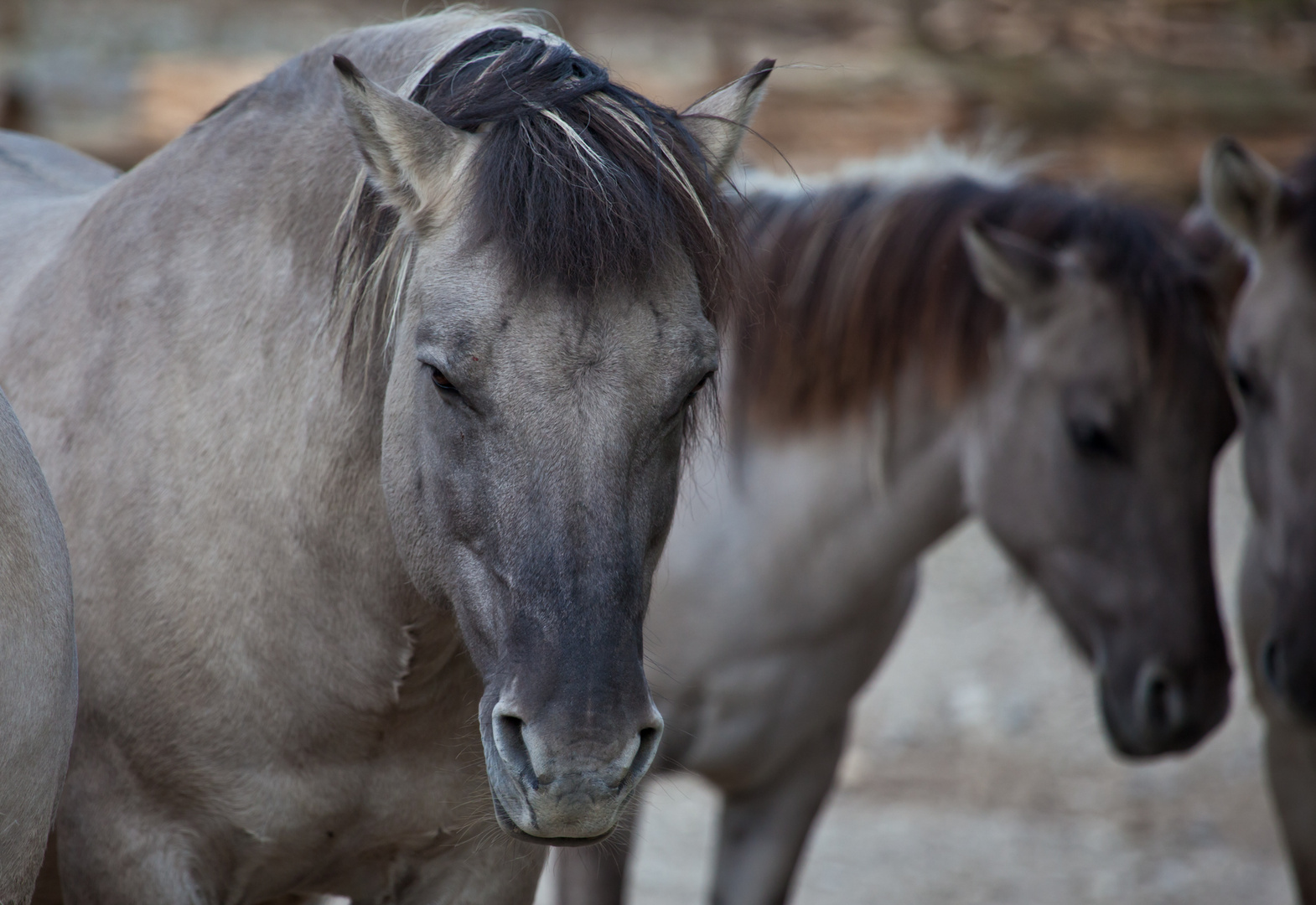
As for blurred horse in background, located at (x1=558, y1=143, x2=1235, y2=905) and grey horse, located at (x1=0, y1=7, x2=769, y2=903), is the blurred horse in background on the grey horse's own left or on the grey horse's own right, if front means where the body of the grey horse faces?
on the grey horse's own left

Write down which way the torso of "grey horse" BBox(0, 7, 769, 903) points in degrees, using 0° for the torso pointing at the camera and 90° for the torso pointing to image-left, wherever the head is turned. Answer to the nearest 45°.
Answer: approximately 315°

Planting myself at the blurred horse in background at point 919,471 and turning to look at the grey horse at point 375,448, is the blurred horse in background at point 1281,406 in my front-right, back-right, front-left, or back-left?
back-left
